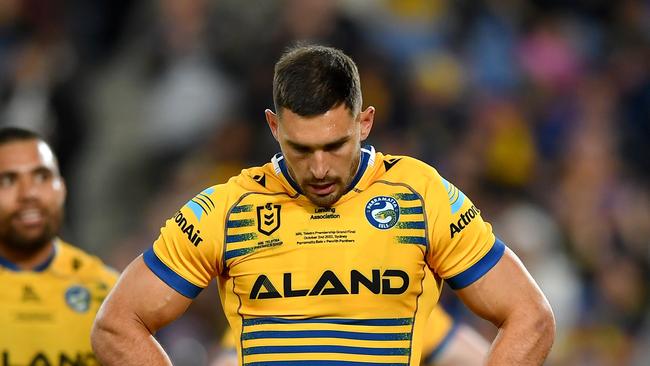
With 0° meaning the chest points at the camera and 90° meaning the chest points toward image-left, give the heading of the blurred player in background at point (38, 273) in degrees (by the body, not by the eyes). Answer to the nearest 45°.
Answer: approximately 0°
